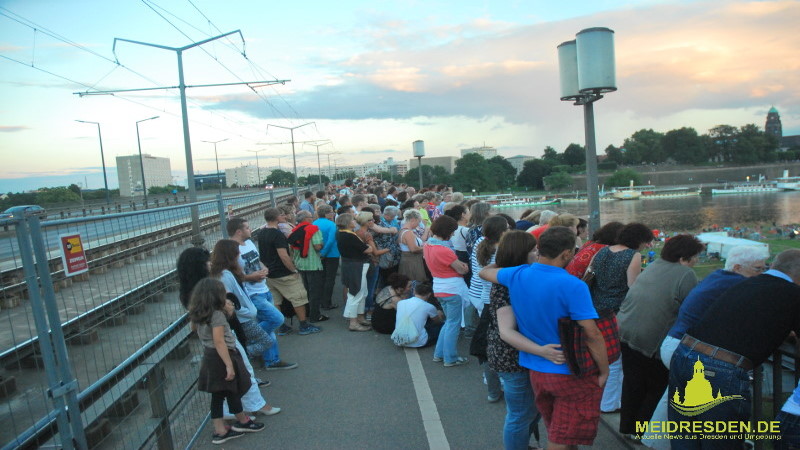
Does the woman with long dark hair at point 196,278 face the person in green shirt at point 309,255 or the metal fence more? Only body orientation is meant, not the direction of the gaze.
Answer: the person in green shirt

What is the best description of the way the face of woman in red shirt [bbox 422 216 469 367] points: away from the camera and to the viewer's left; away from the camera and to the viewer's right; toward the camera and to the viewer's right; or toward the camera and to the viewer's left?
away from the camera and to the viewer's right

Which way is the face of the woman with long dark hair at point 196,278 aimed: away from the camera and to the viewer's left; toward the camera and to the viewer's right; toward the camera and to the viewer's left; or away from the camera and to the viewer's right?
away from the camera and to the viewer's right

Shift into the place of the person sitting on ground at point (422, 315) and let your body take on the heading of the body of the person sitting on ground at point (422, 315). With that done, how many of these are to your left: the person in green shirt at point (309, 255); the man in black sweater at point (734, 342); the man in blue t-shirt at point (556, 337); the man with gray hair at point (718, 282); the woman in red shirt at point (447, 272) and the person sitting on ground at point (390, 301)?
2

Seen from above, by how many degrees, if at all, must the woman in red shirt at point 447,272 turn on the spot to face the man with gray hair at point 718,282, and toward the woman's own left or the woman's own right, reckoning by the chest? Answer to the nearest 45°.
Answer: approximately 90° to the woman's own right

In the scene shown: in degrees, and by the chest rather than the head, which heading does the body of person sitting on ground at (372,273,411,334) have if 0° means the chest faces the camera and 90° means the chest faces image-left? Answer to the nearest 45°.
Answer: approximately 225°

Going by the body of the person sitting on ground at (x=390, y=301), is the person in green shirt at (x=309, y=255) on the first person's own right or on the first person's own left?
on the first person's own left

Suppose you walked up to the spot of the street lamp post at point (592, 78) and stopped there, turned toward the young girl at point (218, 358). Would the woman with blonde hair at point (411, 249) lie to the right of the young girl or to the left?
right
